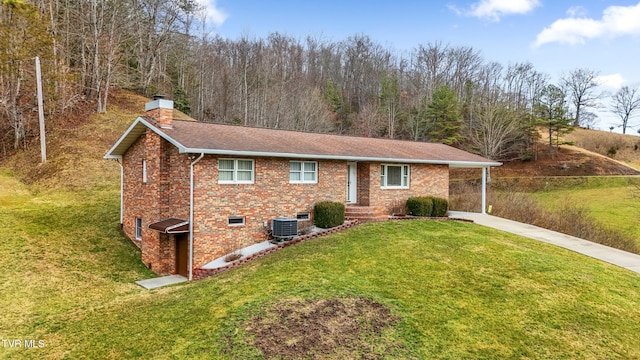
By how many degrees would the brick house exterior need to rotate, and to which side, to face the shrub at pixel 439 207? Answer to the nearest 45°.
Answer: approximately 90° to its left

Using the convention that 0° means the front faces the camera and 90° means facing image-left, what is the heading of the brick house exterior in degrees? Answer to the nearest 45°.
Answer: approximately 315°

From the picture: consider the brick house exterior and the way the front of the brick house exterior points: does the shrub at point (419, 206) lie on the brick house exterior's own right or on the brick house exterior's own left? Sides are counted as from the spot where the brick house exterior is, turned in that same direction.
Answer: on the brick house exterior's own left
